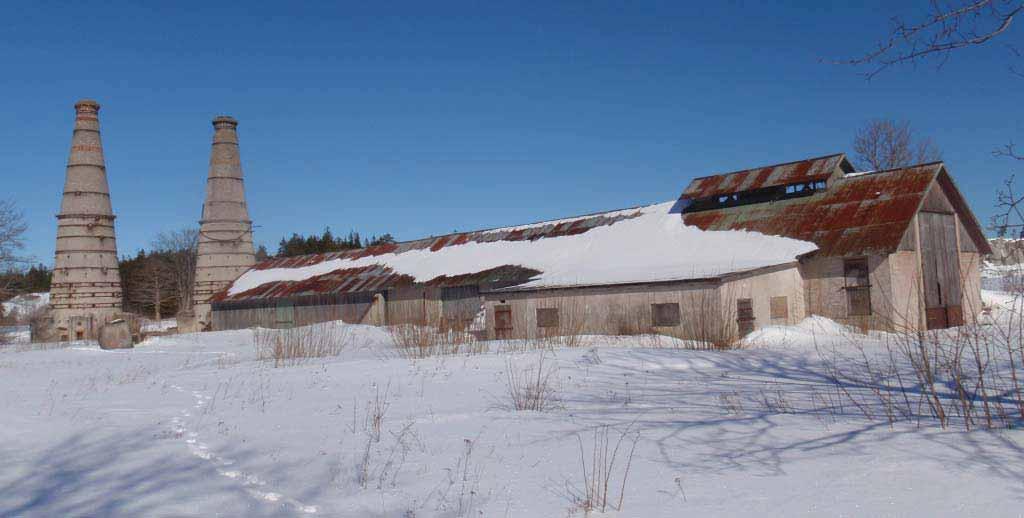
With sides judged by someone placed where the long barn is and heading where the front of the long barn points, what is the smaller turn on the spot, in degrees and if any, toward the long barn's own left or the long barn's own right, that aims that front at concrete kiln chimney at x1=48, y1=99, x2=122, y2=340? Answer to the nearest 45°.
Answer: approximately 180°

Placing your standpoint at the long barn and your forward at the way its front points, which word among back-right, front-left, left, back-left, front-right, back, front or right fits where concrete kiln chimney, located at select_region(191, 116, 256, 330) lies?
back

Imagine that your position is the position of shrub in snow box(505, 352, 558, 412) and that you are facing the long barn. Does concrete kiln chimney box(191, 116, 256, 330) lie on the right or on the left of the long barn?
left

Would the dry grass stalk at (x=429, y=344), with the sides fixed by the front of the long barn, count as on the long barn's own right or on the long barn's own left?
on the long barn's own right

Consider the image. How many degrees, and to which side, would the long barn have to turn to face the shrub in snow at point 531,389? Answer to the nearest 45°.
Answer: approximately 45° to its right

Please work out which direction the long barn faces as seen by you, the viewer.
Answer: facing the viewer and to the right of the viewer

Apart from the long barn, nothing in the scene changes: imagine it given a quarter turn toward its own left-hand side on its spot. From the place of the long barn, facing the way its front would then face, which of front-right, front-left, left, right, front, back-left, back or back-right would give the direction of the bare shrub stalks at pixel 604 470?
back-right

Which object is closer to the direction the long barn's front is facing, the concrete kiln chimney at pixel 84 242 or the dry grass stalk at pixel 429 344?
the dry grass stalk

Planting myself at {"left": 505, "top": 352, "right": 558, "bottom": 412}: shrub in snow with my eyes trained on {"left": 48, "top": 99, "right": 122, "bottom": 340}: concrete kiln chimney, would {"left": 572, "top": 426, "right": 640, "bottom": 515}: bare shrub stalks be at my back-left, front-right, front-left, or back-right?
back-left

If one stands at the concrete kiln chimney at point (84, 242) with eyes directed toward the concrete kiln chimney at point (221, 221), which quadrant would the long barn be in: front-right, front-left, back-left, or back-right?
front-right
